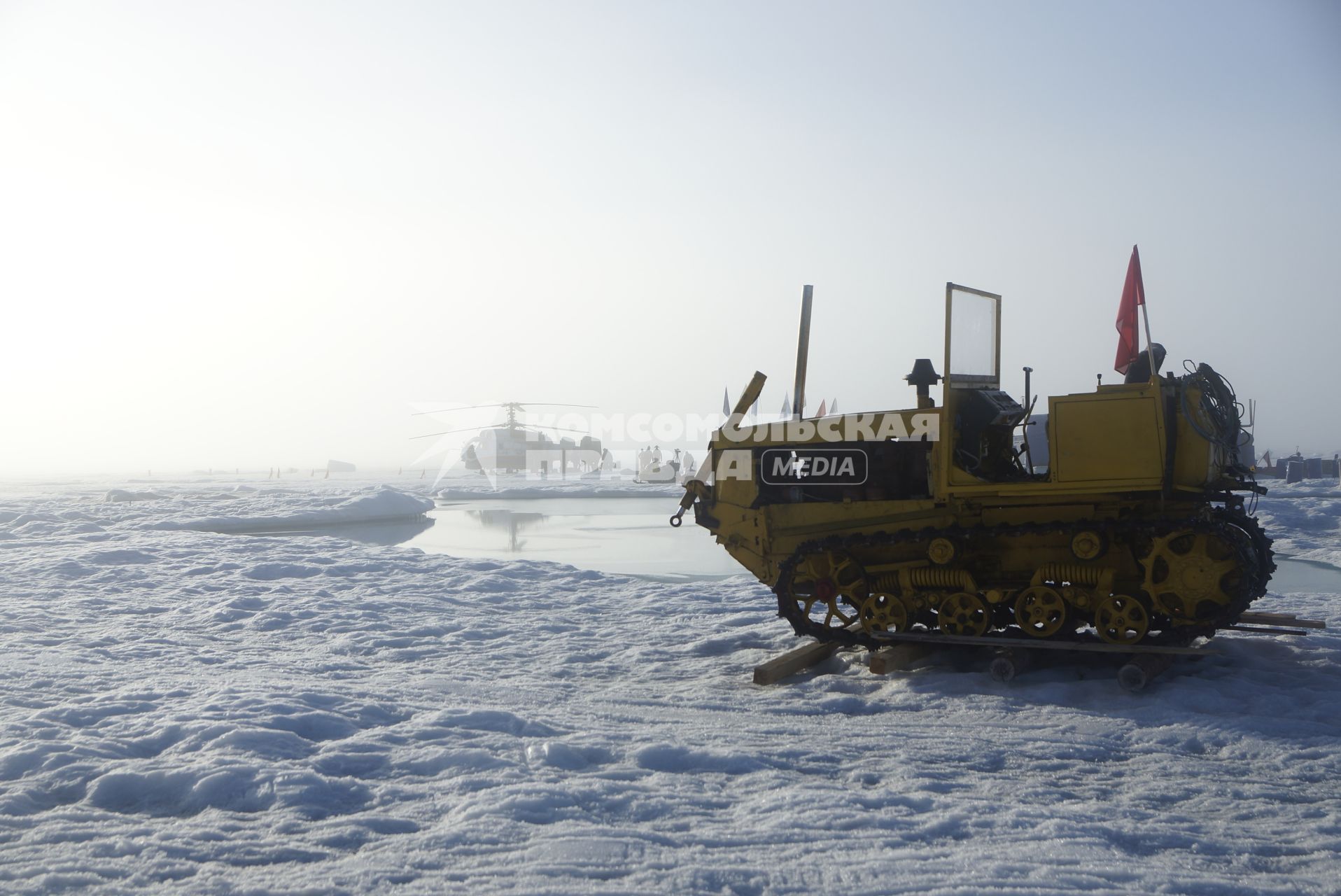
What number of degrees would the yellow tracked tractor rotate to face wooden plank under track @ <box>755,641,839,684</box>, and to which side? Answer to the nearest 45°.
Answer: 0° — it already faces it

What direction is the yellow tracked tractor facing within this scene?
to the viewer's left

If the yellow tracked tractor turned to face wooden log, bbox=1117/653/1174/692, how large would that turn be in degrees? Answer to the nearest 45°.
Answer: approximately 135° to its left
